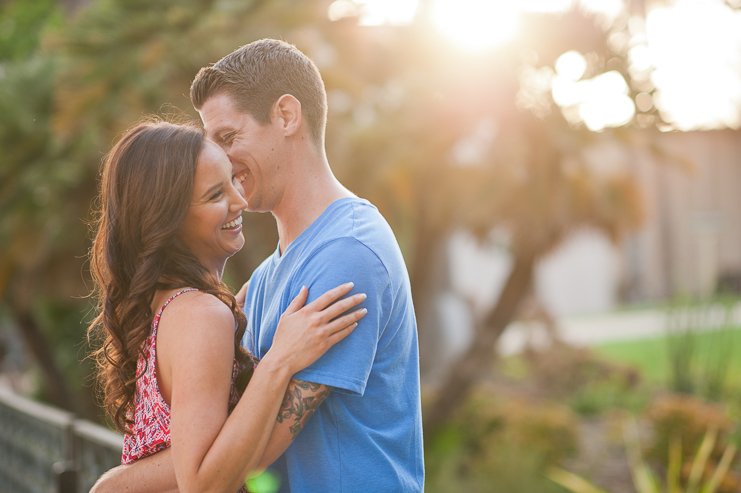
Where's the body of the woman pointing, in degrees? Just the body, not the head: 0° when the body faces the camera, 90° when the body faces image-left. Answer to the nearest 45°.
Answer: approximately 270°

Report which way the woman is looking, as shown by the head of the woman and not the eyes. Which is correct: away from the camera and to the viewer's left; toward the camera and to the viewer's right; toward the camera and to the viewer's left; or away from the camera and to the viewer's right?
toward the camera and to the viewer's right

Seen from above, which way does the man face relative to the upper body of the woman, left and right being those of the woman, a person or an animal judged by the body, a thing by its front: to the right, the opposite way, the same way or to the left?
the opposite way

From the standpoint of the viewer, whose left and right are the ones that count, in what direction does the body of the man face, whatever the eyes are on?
facing to the left of the viewer

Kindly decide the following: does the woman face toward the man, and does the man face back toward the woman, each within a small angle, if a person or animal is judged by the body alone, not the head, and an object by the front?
yes
